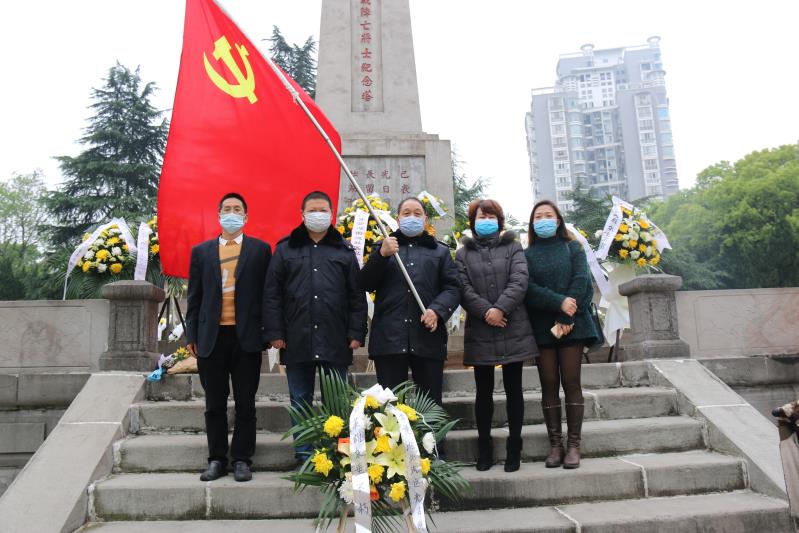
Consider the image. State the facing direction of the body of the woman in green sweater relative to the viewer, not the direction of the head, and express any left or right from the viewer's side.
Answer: facing the viewer

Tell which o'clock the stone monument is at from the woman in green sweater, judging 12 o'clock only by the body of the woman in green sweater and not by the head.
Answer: The stone monument is roughly at 5 o'clock from the woman in green sweater.

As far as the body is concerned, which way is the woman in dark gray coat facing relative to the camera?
toward the camera

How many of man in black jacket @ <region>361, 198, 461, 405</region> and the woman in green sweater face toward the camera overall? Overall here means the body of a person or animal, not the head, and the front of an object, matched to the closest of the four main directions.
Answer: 2

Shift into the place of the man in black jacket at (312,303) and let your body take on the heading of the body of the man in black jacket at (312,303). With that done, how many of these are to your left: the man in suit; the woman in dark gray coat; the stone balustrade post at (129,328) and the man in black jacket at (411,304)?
2

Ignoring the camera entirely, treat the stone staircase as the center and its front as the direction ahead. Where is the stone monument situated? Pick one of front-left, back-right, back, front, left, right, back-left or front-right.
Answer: back

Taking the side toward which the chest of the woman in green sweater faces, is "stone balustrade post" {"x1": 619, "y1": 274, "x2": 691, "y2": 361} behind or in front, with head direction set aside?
behind

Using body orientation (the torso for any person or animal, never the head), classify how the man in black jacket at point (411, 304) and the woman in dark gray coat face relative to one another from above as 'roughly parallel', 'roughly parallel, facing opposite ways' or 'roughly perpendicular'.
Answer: roughly parallel

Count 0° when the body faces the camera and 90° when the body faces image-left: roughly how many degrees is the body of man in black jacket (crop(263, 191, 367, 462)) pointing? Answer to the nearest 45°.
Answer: approximately 0°

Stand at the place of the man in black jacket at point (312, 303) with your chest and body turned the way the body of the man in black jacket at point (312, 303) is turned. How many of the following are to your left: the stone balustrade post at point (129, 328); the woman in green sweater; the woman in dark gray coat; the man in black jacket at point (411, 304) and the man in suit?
3

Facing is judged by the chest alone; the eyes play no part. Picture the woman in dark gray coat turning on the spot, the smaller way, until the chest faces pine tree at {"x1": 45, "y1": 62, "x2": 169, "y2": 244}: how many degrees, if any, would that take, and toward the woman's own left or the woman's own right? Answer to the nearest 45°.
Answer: approximately 135° to the woman's own right

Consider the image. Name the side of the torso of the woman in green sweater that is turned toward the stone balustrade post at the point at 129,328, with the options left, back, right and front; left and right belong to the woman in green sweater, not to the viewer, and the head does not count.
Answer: right

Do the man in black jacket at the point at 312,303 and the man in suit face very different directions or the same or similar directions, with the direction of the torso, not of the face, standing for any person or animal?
same or similar directions

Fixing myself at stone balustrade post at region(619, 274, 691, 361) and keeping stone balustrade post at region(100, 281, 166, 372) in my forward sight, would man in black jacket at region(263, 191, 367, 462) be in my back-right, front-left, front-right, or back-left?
front-left

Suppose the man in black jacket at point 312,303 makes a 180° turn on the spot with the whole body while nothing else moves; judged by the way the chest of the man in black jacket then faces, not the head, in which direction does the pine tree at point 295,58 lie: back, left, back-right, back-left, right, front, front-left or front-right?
front
